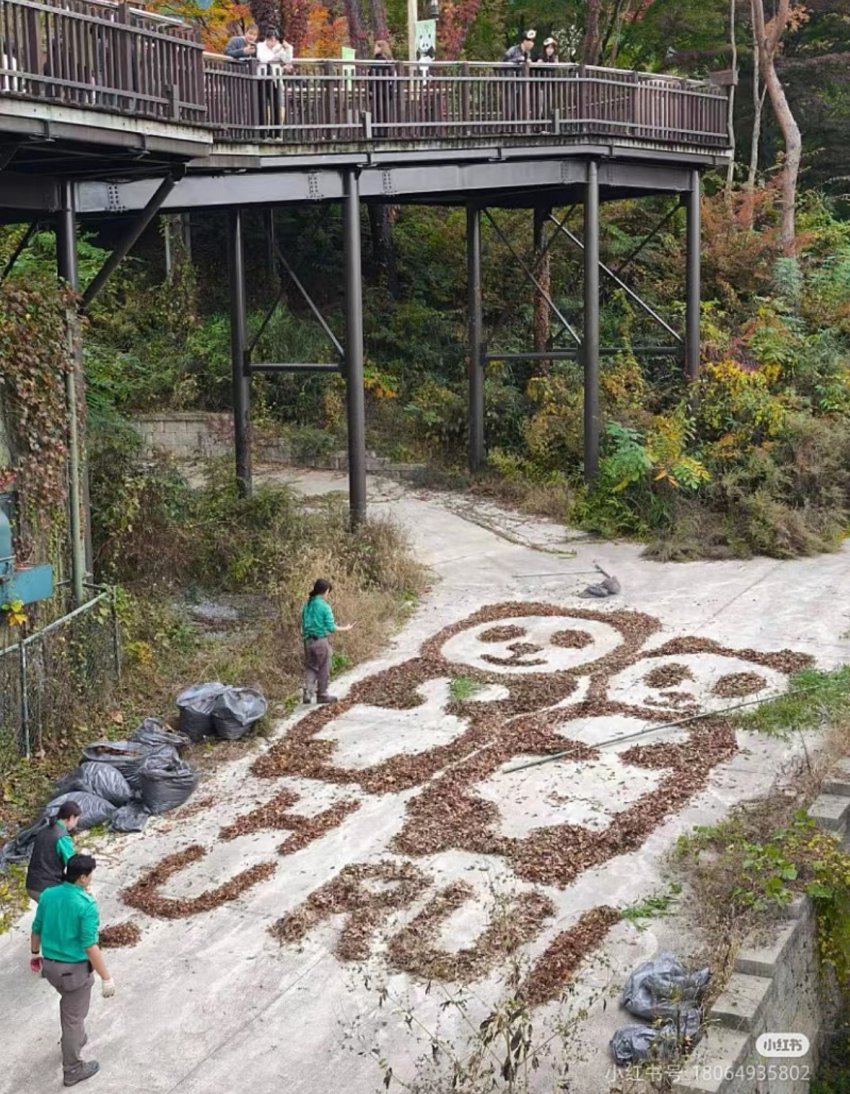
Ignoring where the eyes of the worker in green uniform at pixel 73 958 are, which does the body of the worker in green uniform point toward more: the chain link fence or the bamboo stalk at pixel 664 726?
the bamboo stalk

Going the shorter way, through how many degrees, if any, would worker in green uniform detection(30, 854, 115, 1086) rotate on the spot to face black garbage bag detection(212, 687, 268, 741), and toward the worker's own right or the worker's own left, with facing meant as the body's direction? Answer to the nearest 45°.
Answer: approximately 45° to the worker's own left

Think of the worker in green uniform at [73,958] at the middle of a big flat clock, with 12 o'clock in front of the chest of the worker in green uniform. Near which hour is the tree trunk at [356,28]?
The tree trunk is roughly at 11 o'clock from the worker in green uniform.

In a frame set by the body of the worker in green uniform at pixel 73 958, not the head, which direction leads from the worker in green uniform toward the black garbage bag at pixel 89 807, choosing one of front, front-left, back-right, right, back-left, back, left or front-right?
front-left

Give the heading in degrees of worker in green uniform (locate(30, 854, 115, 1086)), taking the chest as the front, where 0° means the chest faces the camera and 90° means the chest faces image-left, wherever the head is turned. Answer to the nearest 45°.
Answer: approximately 225°

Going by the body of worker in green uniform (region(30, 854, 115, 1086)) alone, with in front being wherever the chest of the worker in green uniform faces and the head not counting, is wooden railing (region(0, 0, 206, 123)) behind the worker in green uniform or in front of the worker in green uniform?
in front

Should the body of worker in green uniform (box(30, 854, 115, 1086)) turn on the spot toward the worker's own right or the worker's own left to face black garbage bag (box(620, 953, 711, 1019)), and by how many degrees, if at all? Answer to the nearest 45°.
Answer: approximately 45° to the worker's own right

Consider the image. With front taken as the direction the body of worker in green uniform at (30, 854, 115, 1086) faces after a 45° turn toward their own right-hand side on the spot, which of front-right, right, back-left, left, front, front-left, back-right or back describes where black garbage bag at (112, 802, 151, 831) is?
left

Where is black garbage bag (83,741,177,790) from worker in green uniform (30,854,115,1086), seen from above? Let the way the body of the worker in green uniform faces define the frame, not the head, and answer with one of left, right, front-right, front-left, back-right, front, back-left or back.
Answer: front-left

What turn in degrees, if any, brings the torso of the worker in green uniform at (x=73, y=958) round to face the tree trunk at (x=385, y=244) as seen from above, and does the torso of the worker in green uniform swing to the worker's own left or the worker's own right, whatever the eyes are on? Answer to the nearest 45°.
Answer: approximately 45° to the worker's own left

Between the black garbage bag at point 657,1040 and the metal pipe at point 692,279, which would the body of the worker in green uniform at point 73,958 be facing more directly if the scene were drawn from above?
the metal pipe

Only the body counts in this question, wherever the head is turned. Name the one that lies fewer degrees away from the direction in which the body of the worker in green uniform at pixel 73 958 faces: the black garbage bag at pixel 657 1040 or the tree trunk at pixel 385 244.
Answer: the tree trunk

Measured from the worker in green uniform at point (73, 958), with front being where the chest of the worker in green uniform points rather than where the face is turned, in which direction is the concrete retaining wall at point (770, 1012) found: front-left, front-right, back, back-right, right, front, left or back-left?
front-right

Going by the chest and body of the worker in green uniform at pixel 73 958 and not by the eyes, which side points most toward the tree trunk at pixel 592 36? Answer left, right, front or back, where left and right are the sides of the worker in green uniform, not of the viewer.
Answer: front
